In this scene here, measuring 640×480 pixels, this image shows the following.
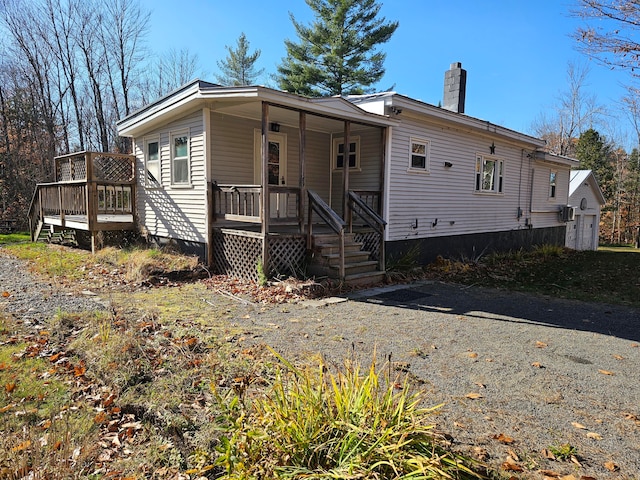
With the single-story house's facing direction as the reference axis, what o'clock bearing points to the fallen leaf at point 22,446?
The fallen leaf is roughly at 2 o'clock from the single-story house.

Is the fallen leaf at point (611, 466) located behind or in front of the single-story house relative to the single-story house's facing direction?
in front

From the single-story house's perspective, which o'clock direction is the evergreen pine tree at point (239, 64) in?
The evergreen pine tree is roughly at 7 o'clock from the single-story house.

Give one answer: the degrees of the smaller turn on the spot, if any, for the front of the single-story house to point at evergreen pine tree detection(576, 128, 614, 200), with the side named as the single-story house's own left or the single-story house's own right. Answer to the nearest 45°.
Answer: approximately 90° to the single-story house's own left

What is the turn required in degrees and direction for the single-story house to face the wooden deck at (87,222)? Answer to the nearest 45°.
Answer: approximately 135° to its right

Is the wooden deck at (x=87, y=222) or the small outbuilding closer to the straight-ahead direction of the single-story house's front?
the small outbuilding

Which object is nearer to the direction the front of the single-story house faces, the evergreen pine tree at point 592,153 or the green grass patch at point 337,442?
the green grass patch

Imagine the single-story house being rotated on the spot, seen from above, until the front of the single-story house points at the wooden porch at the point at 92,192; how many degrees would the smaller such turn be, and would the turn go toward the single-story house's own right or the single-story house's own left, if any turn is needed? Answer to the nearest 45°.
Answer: approximately 135° to the single-story house's own right

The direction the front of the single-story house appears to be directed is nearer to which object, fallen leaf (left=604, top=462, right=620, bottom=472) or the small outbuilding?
the fallen leaf

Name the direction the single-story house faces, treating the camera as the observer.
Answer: facing the viewer and to the right of the viewer

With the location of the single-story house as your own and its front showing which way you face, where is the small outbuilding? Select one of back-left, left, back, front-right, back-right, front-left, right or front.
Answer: left

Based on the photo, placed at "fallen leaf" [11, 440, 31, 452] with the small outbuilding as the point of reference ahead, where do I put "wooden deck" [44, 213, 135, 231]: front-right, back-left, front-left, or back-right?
front-left

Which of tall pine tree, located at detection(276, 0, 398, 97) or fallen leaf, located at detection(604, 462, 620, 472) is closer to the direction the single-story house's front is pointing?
the fallen leaf

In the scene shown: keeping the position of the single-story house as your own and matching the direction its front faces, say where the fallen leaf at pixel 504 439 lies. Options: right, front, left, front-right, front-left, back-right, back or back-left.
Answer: front-right

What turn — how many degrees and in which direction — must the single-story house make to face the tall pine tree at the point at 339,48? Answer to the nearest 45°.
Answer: approximately 135° to its left

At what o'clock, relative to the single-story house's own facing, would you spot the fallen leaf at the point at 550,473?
The fallen leaf is roughly at 1 o'clock from the single-story house.

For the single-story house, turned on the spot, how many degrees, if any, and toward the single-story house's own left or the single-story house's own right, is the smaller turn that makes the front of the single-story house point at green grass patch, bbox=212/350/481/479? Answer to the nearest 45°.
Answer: approximately 45° to the single-story house's own right
